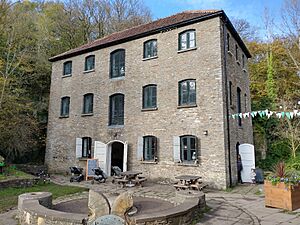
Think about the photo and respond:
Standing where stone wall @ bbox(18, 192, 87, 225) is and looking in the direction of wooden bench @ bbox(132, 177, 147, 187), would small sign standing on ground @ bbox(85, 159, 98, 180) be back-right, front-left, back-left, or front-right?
front-left

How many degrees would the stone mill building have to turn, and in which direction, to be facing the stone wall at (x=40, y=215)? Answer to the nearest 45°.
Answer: approximately 45° to its left

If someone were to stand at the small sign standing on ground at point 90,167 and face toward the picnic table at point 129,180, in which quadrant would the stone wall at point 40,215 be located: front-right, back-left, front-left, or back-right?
front-right

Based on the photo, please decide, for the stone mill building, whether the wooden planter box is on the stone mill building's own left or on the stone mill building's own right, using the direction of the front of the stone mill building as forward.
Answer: on the stone mill building's own left

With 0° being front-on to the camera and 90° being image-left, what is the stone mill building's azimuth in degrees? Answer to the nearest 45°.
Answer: approximately 45°

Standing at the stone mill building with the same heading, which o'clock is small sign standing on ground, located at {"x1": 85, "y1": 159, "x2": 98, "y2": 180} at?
The small sign standing on ground is roughly at 2 o'clock from the stone mill building.
